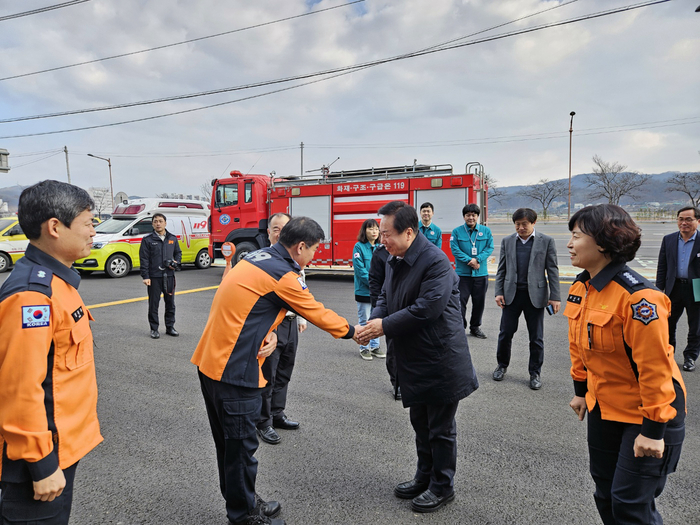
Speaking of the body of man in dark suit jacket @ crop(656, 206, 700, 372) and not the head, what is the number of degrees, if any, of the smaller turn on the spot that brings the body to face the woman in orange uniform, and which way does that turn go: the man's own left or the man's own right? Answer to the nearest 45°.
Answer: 0° — they already face them

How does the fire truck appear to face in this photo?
to the viewer's left

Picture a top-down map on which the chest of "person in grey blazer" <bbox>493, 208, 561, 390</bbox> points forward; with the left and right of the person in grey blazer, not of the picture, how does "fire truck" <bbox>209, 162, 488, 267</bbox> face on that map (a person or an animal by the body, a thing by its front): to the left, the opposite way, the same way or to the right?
to the right

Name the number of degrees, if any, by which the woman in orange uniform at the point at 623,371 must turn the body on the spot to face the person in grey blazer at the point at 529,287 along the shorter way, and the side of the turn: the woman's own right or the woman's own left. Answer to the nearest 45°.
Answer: approximately 135° to the woman's own right

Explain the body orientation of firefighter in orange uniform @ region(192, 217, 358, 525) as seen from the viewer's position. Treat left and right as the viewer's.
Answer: facing to the right of the viewer

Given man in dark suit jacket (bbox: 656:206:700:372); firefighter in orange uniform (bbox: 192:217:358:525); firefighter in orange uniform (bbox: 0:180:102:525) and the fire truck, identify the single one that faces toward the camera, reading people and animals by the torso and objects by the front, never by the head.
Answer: the man in dark suit jacket

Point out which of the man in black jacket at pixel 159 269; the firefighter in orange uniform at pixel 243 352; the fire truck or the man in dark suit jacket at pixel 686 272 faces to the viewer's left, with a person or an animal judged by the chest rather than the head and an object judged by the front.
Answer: the fire truck

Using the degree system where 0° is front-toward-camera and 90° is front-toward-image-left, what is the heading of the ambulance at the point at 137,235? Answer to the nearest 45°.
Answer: approximately 45°

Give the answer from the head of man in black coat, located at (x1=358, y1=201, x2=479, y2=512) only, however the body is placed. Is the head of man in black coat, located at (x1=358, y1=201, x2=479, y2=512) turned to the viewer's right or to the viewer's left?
to the viewer's left
